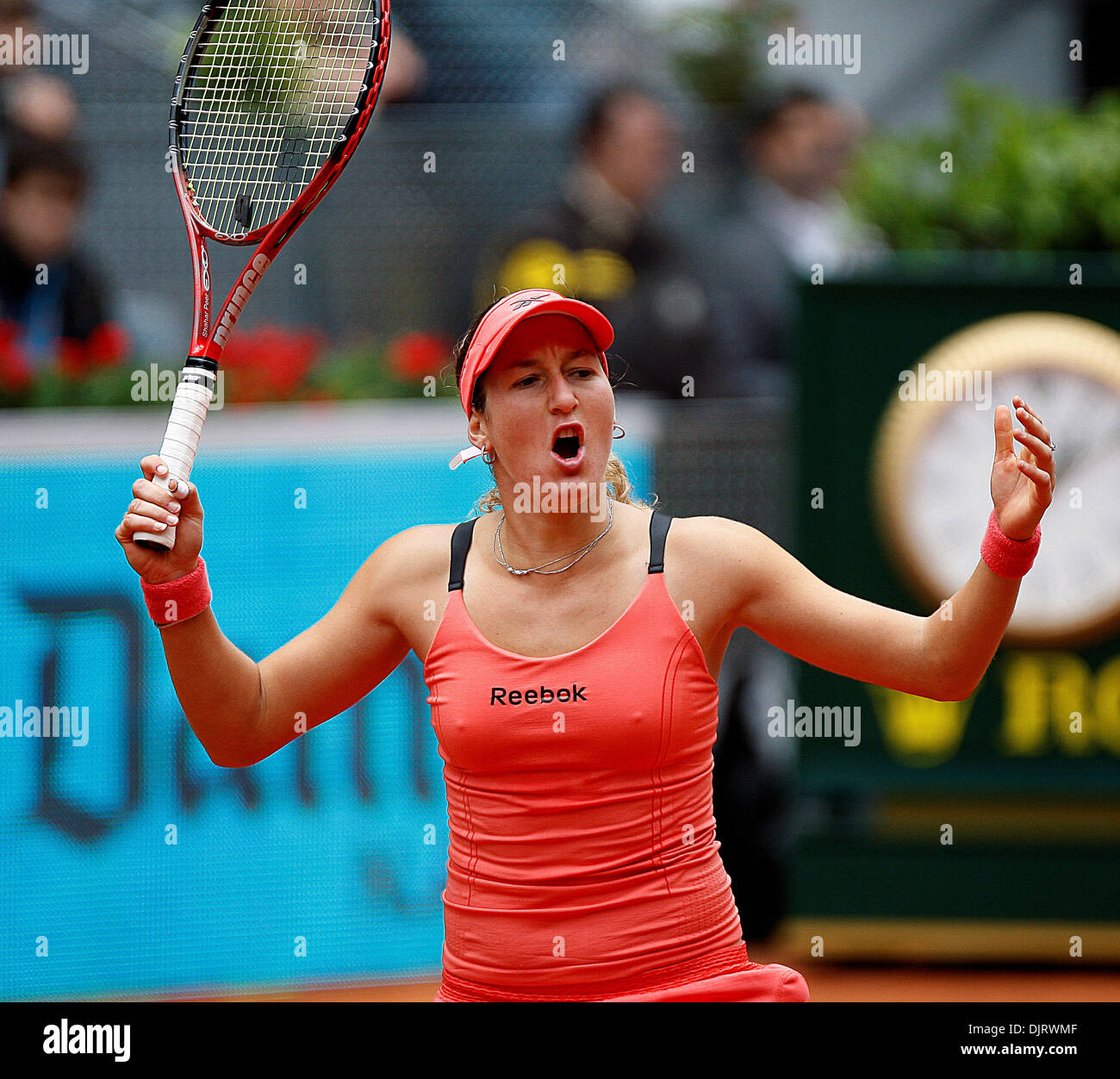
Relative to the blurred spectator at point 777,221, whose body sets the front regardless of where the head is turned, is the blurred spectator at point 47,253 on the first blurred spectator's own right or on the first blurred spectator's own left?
on the first blurred spectator's own right

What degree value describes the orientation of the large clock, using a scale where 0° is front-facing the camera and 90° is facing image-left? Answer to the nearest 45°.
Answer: approximately 0°

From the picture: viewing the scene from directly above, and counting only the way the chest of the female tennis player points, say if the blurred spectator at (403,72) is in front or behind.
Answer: behind

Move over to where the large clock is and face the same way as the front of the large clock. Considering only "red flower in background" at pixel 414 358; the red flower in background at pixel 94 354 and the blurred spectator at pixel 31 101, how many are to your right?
3

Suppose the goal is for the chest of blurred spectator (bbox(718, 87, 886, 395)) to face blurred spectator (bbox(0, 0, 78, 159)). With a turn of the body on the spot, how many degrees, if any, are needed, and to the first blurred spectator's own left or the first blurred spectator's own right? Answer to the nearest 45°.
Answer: approximately 90° to the first blurred spectator's own right

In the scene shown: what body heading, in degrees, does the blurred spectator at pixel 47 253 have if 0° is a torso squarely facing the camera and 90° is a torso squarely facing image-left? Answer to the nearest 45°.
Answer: approximately 0°

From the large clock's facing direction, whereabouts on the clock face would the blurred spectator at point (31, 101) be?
The blurred spectator is roughly at 3 o'clock from the large clock.

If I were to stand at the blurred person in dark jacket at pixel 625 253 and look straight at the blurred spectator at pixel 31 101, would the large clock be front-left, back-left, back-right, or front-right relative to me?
back-left

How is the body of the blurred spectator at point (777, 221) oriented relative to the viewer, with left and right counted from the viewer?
facing the viewer and to the right of the viewer

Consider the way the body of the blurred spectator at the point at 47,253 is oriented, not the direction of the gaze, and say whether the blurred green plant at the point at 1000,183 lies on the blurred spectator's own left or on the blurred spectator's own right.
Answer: on the blurred spectator's own left

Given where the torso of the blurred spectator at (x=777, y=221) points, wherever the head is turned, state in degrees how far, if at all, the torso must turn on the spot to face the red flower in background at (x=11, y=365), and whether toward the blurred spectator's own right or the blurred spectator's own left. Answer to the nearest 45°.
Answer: approximately 90° to the blurred spectator's own right
